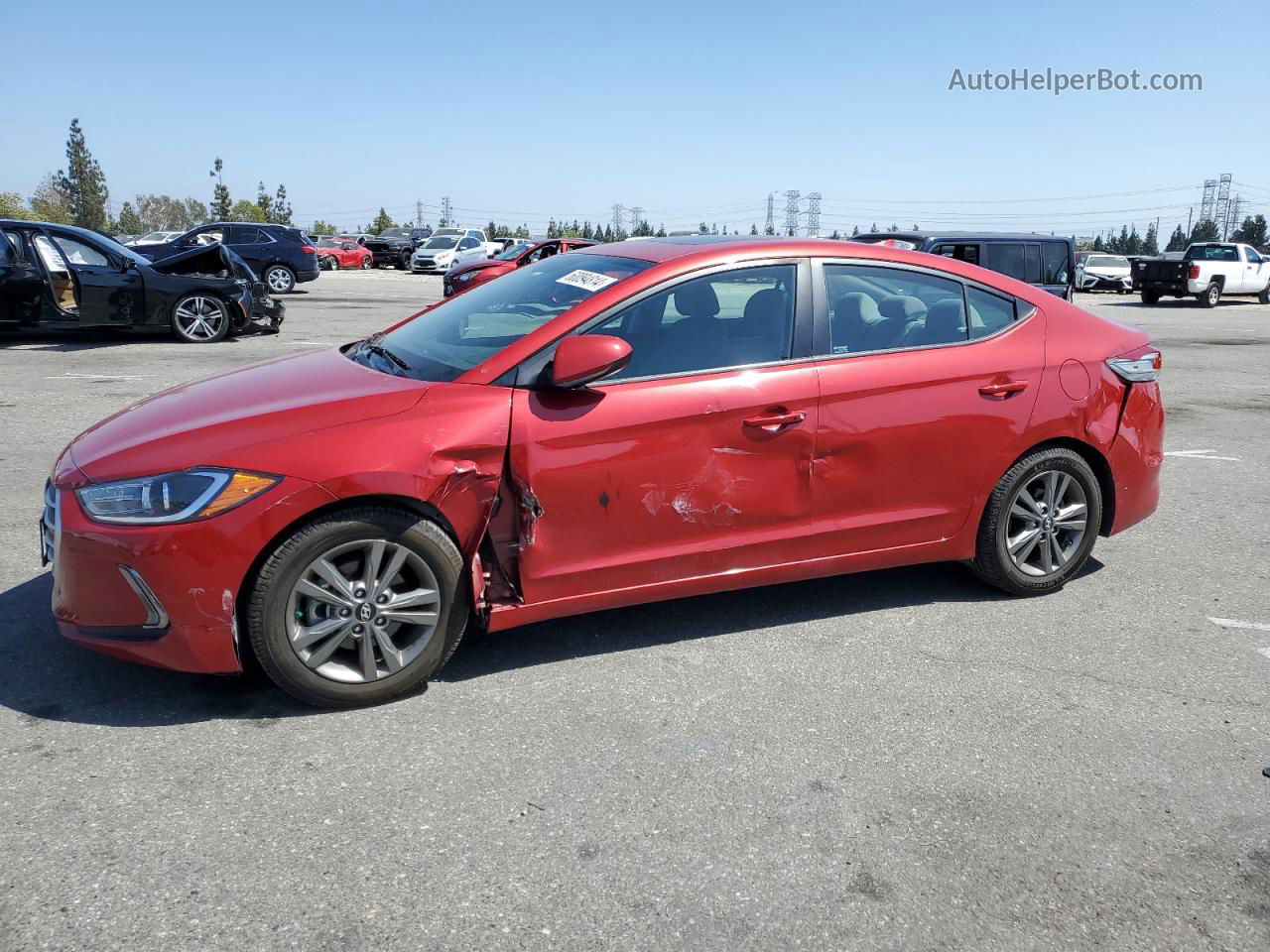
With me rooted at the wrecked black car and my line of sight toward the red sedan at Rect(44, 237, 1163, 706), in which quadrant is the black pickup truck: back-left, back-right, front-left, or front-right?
back-left

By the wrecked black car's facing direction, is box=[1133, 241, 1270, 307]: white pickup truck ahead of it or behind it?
ahead

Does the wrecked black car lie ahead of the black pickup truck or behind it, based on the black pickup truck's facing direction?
ahead

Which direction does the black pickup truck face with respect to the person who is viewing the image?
facing the viewer and to the left of the viewer

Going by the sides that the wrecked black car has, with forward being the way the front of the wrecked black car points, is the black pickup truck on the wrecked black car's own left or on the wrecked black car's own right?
on the wrecked black car's own left

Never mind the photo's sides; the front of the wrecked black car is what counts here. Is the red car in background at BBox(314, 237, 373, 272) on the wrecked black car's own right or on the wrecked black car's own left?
on the wrecked black car's own left

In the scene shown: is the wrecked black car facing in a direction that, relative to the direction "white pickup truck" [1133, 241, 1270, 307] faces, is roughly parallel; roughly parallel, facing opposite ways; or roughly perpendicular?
roughly parallel

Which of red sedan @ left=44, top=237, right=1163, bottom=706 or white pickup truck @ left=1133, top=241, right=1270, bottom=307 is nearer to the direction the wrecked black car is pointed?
the white pickup truck

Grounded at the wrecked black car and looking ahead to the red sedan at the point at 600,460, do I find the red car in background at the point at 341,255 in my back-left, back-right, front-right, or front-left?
back-left

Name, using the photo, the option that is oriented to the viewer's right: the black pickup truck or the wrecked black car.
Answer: the wrecked black car

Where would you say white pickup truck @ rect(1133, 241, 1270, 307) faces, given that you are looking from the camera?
facing away from the viewer and to the right of the viewer

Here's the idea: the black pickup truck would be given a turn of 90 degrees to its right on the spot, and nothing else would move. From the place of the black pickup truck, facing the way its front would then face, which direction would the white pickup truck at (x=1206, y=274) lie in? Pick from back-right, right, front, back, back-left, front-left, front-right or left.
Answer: back

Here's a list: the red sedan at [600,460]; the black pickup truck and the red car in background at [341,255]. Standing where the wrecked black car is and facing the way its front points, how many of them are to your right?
1

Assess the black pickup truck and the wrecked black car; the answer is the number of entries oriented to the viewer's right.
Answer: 1

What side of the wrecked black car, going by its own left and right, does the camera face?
right

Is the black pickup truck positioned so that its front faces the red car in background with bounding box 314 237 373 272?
yes

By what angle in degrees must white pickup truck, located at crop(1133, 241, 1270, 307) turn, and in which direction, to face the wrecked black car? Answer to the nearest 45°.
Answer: approximately 180°

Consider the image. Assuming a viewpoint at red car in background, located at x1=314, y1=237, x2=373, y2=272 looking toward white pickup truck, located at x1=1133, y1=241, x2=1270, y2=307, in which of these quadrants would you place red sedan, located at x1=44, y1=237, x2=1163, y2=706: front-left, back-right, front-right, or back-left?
front-right

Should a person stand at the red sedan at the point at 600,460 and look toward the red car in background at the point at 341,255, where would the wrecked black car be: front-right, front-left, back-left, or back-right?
front-left
